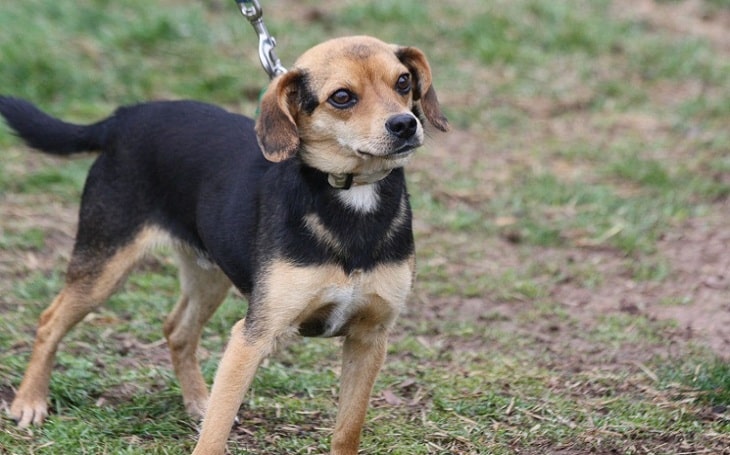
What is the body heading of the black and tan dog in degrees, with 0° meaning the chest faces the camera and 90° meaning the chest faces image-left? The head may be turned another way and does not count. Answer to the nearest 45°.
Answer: approximately 315°
